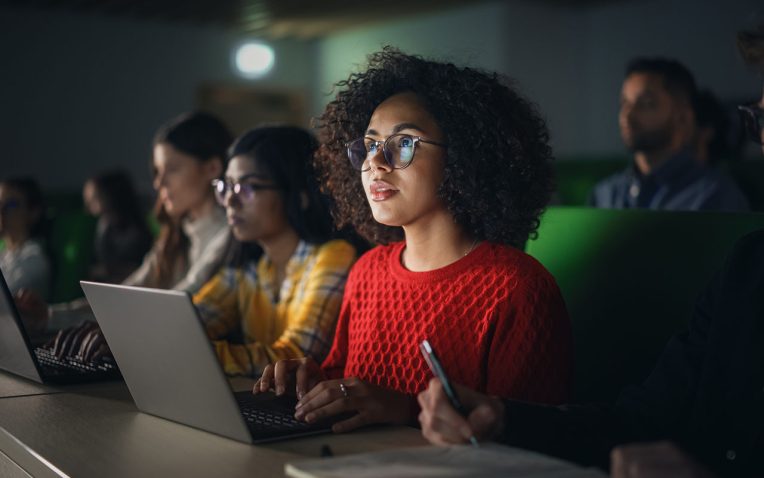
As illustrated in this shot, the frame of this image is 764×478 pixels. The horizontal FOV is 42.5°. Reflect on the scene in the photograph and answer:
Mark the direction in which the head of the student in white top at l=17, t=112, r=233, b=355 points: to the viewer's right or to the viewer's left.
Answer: to the viewer's left

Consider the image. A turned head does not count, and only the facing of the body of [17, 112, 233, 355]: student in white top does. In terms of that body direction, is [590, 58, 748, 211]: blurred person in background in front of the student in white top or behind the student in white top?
behind

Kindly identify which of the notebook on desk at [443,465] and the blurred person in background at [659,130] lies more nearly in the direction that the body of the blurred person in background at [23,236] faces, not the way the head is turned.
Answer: the notebook on desk

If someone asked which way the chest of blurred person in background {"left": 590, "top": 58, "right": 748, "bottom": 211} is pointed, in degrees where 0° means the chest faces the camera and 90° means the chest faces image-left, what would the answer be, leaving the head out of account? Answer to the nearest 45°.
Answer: approximately 45°

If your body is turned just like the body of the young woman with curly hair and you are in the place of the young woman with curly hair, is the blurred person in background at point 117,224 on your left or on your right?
on your right

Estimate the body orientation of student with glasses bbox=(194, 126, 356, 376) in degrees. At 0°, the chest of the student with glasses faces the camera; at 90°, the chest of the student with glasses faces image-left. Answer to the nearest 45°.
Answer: approximately 45°

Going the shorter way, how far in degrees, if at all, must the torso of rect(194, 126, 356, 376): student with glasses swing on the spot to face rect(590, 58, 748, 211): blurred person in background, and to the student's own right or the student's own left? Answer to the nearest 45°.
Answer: approximately 180°
